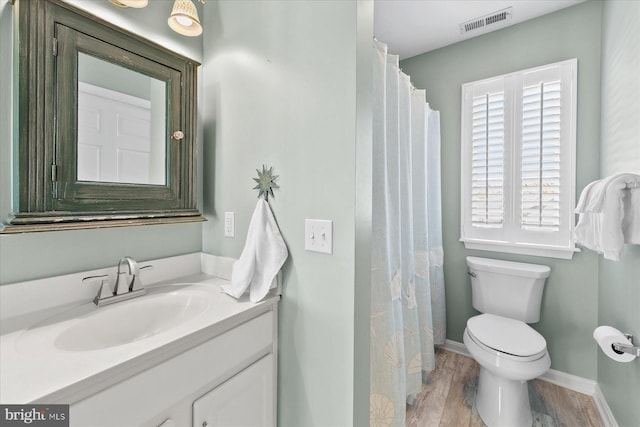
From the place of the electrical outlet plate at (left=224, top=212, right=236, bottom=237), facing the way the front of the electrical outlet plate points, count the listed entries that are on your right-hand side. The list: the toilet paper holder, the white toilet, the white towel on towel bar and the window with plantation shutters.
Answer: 0

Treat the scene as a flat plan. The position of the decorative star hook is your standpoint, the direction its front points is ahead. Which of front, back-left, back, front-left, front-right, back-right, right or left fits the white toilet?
back-left

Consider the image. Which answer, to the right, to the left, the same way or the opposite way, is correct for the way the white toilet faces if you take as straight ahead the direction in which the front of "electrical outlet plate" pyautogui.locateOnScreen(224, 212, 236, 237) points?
the same way

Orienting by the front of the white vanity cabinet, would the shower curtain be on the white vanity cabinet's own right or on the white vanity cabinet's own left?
on the white vanity cabinet's own left

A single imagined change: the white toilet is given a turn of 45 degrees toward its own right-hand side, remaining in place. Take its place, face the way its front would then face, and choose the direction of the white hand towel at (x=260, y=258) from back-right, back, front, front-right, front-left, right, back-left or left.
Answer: front

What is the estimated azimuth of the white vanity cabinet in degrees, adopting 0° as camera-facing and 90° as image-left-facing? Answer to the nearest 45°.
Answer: approximately 315°

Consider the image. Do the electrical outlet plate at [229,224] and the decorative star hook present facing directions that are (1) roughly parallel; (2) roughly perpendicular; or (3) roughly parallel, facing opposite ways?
roughly parallel

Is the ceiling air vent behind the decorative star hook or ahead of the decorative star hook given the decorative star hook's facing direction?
behind

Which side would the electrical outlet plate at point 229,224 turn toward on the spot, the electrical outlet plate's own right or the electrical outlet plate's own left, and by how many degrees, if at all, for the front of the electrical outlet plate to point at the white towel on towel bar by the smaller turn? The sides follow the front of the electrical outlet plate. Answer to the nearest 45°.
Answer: approximately 90° to the electrical outlet plate's own left

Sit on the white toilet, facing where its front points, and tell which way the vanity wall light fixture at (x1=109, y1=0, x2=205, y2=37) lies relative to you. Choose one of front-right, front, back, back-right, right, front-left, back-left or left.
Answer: front-right

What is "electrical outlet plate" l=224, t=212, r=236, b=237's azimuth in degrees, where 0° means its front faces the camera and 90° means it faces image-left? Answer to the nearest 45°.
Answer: approximately 45°

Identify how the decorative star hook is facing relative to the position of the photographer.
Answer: facing the viewer and to the left of the viewer

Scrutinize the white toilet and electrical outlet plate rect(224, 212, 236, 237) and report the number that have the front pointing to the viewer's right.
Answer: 0

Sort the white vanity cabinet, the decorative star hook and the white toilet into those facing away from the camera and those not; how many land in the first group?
0

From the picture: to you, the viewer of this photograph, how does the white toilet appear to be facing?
facing the viewer
